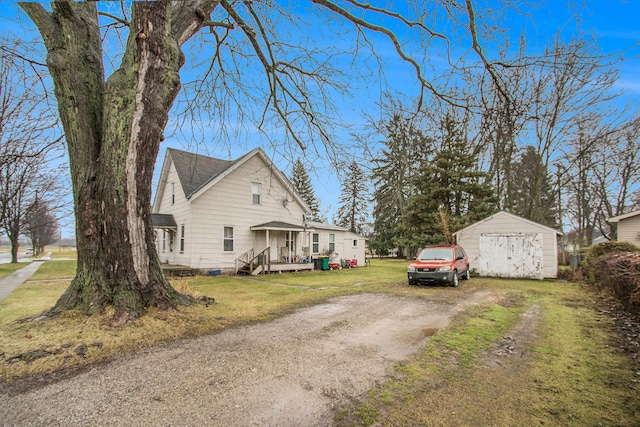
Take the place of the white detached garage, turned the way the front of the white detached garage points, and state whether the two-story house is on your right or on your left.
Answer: on your right

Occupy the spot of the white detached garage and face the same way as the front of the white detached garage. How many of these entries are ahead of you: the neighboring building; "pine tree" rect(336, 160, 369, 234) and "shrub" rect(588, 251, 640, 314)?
1

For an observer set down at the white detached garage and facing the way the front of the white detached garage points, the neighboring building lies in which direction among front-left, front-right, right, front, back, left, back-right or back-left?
back-left

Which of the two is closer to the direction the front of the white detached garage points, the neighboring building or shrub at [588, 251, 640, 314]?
the shrub

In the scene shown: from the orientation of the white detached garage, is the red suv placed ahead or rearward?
ahead

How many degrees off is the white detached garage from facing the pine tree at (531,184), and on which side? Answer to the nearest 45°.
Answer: approximately 180°

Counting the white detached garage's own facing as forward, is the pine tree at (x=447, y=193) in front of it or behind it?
behind

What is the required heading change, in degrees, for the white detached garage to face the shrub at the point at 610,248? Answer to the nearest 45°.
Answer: approximately 45° to its left

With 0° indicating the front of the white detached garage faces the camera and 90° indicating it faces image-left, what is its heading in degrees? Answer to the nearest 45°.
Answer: approximately 0°
